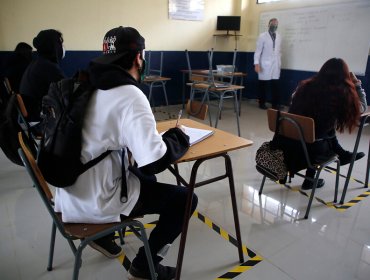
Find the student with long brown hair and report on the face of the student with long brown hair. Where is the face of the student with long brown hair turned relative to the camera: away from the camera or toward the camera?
away from the camera

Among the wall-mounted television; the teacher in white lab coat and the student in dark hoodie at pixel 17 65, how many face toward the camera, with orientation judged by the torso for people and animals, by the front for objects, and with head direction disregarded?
2

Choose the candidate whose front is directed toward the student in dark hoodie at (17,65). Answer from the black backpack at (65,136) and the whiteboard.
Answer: the whiteboard

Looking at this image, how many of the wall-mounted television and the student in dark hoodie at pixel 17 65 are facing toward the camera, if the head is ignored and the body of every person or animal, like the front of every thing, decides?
1

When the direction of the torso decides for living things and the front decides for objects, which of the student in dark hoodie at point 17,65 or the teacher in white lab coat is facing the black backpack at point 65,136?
the teacher in white lab coat

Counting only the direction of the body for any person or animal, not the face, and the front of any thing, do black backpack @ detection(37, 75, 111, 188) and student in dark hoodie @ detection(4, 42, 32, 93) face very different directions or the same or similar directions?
very different directions

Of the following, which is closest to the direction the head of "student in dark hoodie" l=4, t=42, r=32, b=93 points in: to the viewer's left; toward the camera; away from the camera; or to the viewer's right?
away from the camera

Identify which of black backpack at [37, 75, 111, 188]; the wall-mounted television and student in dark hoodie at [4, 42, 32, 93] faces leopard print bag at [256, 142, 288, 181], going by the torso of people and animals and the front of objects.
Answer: the wall-mounted television
